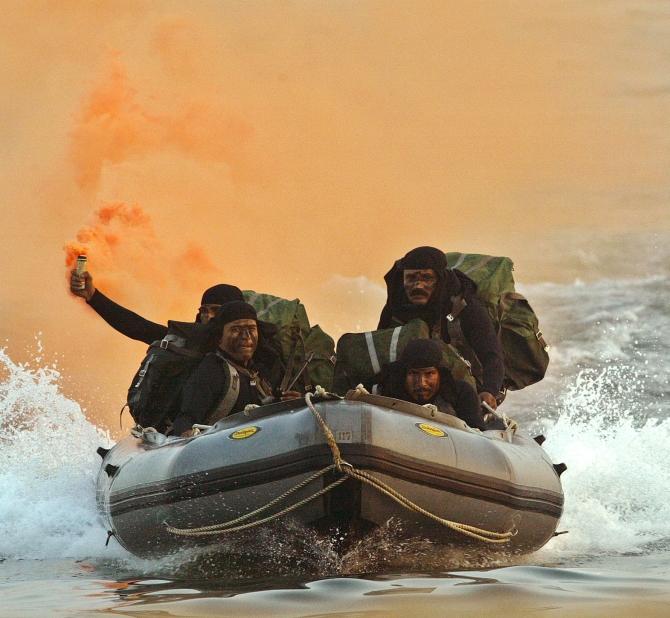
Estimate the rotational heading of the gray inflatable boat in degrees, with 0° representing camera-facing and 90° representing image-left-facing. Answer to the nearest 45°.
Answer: approximately 0°

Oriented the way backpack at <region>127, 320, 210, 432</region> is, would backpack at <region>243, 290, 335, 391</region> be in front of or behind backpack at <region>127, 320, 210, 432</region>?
behind

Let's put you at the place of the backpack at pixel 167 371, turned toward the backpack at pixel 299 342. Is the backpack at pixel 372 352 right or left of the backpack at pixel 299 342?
right
